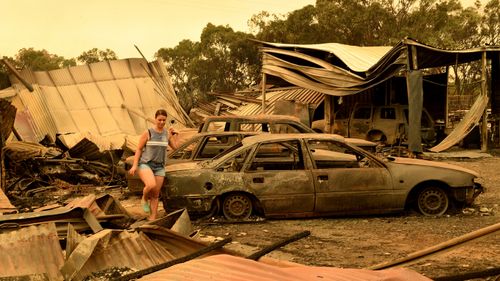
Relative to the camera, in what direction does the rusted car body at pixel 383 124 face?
facing away from the viewer and to the left of the viewer

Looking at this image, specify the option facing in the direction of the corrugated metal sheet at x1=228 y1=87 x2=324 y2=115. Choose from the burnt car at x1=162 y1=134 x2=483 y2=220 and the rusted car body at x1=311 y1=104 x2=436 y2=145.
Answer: the rusted car body

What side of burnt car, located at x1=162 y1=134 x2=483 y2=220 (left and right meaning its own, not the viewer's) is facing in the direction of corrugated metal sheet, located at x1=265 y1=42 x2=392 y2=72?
left

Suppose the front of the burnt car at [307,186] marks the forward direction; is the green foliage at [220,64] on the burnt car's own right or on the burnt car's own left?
on the burnt car's own left

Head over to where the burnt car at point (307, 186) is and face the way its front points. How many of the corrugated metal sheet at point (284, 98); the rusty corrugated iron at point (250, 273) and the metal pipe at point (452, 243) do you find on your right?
2

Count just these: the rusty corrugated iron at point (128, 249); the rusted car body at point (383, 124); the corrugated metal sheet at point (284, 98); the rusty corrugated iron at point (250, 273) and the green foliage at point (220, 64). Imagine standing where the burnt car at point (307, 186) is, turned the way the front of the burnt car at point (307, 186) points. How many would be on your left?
3

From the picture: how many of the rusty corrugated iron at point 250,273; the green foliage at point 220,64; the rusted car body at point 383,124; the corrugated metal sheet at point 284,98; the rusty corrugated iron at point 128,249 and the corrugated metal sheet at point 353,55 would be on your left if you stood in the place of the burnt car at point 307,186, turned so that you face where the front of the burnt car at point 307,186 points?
4

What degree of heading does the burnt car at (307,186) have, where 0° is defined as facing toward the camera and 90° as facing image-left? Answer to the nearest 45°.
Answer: approximately 270°

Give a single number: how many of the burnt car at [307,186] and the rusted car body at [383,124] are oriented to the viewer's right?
1

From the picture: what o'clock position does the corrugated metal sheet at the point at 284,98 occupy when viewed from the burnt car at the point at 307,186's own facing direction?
The corrugated metal sheet is roughly at 9 o'clock from the burnt car.

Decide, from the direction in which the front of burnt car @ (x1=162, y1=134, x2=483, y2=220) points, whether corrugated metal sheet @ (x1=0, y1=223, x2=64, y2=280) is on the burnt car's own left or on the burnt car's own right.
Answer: on the burnt car's own right
